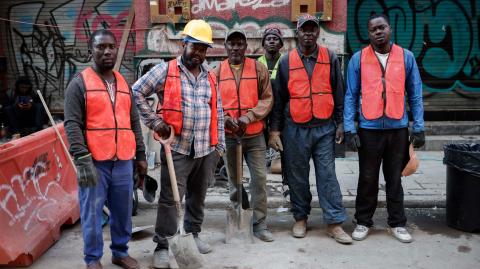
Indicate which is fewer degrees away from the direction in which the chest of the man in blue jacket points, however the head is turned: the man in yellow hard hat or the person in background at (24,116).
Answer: the man in yellow hard hat

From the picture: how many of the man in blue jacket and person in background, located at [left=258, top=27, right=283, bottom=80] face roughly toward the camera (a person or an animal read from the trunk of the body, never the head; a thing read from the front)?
2

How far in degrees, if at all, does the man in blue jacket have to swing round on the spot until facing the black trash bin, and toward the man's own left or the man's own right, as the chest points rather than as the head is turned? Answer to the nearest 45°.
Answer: approximately 135° to the man's own left

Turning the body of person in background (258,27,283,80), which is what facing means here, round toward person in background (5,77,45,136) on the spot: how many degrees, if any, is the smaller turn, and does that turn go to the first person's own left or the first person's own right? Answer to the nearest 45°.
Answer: approximately 135° to the first person's own right

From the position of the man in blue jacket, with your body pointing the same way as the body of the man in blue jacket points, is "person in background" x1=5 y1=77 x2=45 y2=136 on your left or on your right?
on your right

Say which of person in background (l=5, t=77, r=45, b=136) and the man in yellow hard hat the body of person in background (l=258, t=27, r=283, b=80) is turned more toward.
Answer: the man in yellow hard hat

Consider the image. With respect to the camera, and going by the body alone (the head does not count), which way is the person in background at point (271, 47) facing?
toward the camera

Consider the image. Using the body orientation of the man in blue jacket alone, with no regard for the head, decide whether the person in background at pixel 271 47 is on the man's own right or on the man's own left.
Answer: on the man's own right

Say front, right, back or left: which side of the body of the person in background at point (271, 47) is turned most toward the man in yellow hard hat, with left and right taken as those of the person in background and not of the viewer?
front

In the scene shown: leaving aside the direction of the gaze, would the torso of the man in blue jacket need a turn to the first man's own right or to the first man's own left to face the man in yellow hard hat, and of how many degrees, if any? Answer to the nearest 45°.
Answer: approximately 45° to the first man's own right

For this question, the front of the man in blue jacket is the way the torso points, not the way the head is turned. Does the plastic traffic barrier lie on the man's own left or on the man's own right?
on the man's own right
